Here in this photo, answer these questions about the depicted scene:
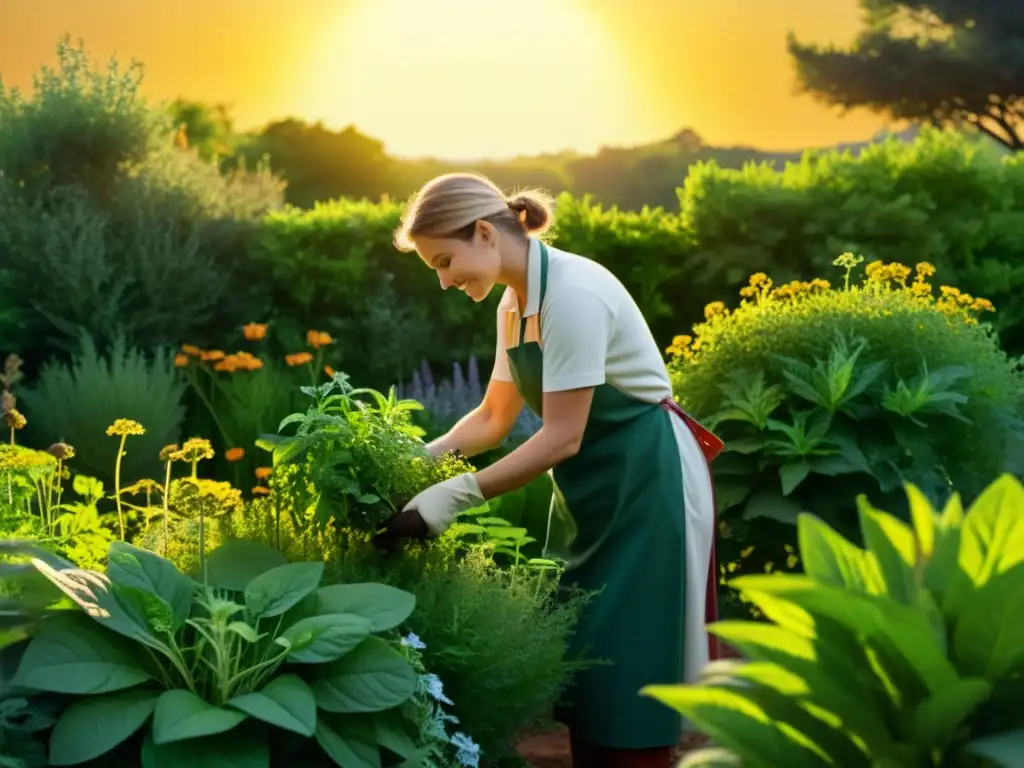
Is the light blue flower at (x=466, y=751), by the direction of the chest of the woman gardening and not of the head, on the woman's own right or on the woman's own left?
on the woman's own left

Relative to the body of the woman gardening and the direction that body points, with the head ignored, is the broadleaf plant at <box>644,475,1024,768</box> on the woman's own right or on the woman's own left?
on the woman's own left

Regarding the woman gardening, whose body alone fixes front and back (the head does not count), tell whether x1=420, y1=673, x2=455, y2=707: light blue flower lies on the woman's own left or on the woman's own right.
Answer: on the woman's own left

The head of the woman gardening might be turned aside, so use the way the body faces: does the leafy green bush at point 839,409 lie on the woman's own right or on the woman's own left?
on the woman's own right

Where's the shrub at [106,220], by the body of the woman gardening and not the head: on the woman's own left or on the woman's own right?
on the woman's own right

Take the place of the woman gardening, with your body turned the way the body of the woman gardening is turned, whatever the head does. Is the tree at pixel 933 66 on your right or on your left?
on your right

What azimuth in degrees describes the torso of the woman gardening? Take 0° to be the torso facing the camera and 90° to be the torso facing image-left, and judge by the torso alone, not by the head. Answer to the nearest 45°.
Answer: approximately 90°

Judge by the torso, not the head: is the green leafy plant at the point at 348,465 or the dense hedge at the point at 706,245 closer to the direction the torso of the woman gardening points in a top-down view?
the green leafy plant

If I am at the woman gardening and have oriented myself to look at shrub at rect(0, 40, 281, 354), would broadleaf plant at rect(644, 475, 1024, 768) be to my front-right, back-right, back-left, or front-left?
back-left

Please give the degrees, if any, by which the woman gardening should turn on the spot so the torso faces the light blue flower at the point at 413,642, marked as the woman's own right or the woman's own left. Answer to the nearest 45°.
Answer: approximately 45° to the woman's own left

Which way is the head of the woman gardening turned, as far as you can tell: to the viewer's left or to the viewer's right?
to the viewer's left

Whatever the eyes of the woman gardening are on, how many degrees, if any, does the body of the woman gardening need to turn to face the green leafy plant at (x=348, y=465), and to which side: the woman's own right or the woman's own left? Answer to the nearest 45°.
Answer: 0° — they already face it

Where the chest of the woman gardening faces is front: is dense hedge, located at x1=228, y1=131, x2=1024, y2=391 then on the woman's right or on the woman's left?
on the woman's right
